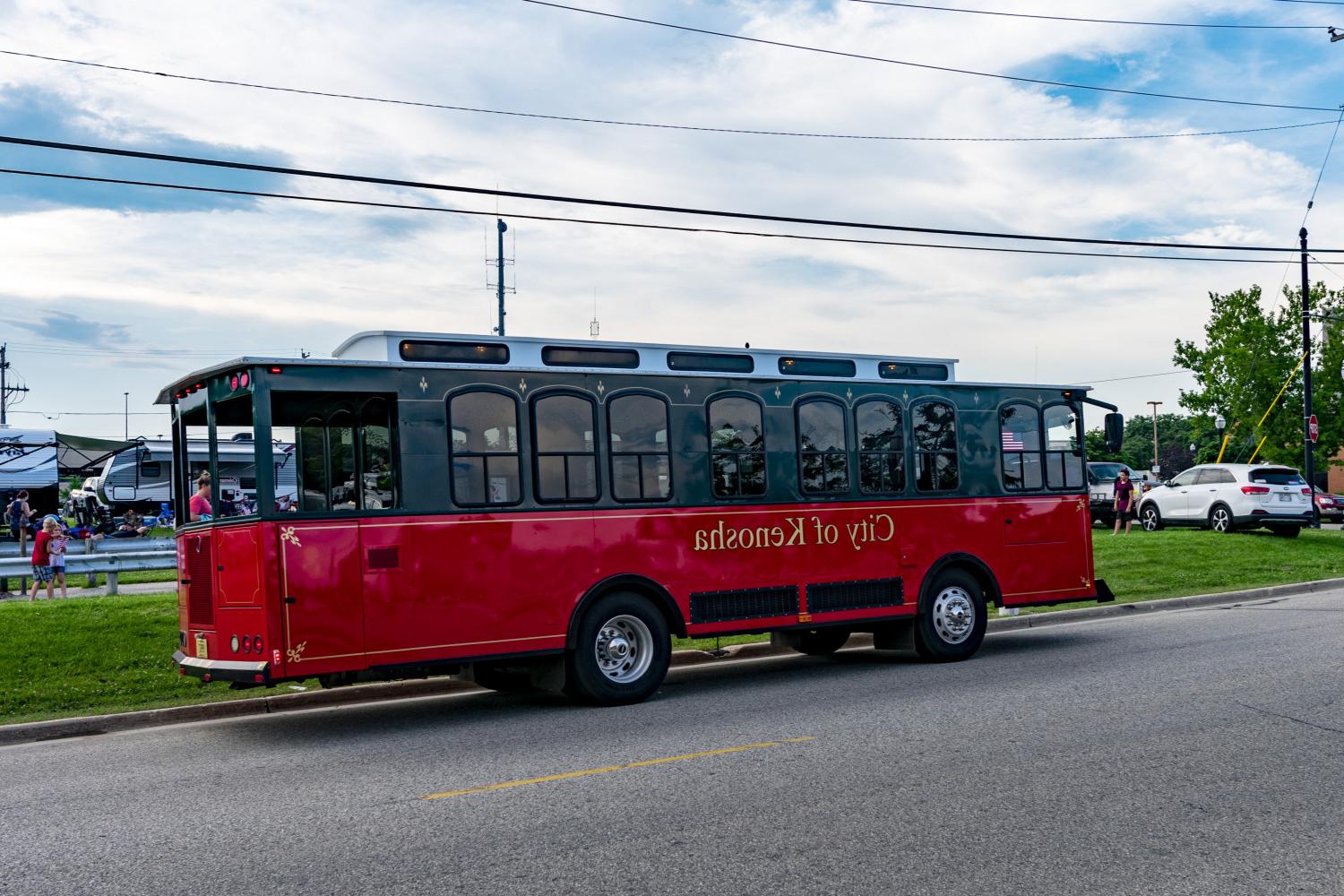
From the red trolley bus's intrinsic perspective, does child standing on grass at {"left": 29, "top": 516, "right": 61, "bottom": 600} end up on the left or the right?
on its left

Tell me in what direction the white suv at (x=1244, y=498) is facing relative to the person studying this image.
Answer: facing away from the viewer and to the left of the viewer

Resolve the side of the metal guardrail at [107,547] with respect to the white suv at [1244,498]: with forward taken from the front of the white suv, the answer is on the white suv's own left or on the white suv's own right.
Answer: on the white suv's own left

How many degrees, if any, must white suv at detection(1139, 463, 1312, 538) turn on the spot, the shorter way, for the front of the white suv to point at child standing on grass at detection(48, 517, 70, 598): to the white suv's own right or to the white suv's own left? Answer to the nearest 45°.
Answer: approximately 90° to the white suv's own left

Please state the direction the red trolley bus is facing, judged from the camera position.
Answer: facing away from the viewer and to the right of the viewer

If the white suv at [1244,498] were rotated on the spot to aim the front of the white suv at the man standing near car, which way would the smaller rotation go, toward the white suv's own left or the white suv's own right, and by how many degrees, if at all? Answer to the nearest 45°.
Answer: approximately 45° to the white suv's own left
